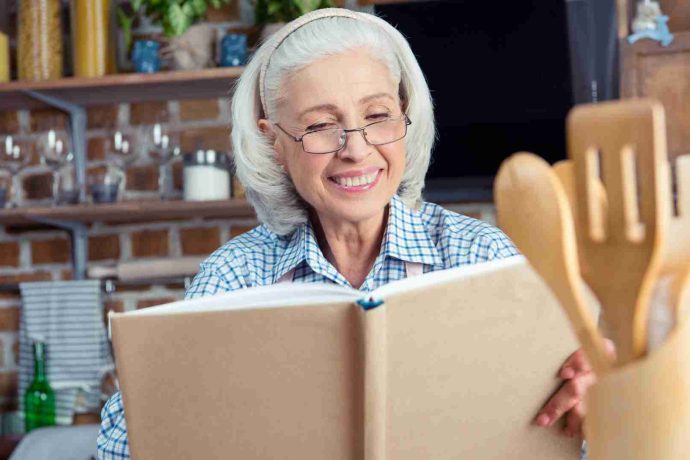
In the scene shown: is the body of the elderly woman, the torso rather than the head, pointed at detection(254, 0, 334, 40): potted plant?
no

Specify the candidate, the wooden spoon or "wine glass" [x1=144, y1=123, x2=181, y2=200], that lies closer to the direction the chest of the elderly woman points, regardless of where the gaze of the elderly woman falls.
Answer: the wooden spoon

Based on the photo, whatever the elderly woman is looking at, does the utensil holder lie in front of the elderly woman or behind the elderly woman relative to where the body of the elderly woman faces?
in front

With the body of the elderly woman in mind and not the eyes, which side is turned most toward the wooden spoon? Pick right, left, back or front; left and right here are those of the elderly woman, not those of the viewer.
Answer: front

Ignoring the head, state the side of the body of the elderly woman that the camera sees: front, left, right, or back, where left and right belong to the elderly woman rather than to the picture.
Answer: front

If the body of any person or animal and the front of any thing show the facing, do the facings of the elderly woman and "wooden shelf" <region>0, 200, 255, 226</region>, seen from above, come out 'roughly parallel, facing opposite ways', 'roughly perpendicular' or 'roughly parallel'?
roughly parallel

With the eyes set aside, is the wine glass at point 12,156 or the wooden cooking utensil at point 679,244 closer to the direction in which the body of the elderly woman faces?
the wooden cooking utensil

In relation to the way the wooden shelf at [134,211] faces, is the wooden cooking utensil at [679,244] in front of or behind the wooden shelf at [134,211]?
in front

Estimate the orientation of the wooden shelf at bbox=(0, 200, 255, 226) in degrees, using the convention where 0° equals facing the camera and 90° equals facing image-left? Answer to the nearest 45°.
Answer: approximately 0°

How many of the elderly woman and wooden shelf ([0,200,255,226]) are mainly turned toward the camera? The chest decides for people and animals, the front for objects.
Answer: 2

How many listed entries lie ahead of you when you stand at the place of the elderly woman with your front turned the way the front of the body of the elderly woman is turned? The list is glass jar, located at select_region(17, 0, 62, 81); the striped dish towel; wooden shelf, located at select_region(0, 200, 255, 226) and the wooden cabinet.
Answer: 0
